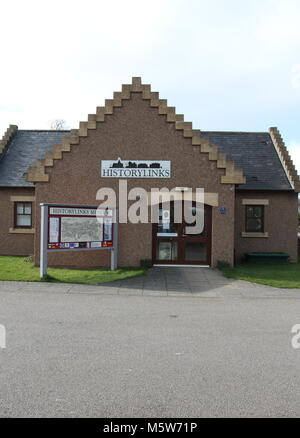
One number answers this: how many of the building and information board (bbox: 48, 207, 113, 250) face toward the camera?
2

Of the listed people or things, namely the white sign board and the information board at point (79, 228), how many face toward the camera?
2

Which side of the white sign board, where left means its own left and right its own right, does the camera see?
front

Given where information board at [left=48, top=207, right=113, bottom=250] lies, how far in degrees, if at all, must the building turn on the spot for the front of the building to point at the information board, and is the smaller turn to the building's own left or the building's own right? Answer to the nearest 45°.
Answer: approximately 45° to the building's own right

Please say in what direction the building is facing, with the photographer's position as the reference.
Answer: facing the viewer

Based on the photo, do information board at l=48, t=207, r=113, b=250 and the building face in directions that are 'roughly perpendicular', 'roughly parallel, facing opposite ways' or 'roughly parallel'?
roughly parallel
